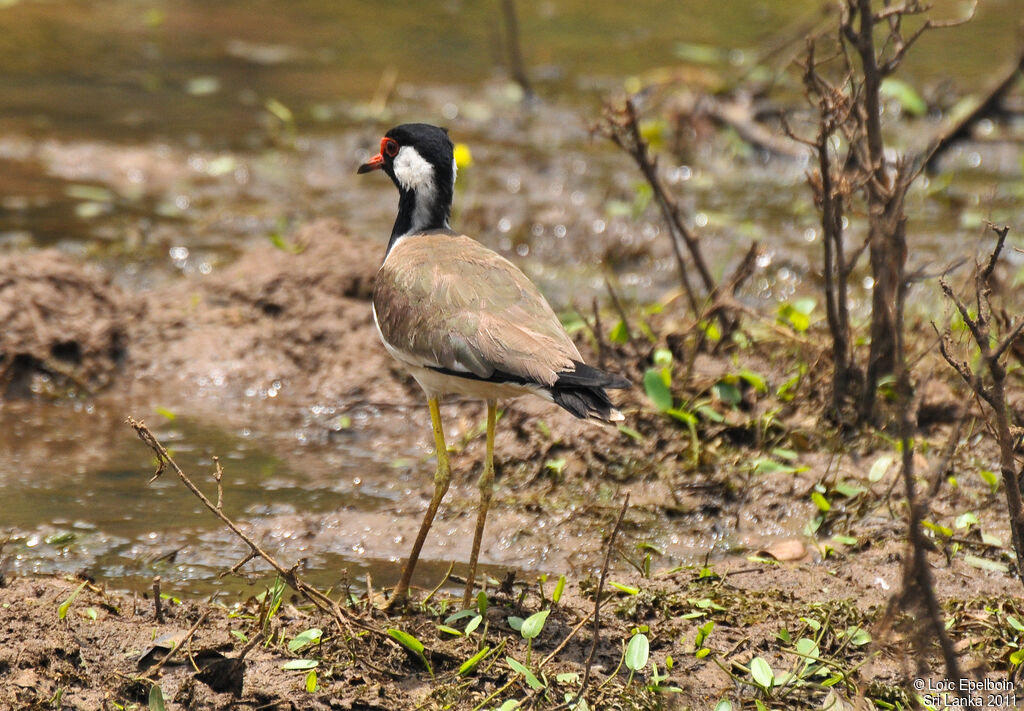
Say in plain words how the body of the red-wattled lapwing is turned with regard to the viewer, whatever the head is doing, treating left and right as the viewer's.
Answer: facing away from the viewer and to the left of the viewer

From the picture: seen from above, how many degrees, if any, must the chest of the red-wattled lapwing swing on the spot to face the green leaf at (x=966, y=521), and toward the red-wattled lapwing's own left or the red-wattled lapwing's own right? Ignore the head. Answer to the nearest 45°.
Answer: approximately 135° to the red-wattled lapwing's own right

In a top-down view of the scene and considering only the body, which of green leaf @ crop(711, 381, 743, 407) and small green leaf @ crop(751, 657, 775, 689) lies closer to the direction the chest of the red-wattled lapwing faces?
the green leaf

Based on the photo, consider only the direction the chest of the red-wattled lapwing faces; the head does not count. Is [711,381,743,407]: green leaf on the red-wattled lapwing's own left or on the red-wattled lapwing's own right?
on the red-wattled lapwing's own right

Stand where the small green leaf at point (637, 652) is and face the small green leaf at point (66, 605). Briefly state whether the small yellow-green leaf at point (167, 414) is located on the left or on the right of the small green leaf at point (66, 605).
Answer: right

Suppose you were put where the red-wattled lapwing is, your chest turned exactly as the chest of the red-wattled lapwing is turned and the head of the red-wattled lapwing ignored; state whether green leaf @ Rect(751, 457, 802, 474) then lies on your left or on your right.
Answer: on your right

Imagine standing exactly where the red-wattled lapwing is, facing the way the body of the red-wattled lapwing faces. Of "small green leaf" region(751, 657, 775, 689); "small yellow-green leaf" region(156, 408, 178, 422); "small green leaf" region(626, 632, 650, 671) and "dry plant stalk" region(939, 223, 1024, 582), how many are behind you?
3

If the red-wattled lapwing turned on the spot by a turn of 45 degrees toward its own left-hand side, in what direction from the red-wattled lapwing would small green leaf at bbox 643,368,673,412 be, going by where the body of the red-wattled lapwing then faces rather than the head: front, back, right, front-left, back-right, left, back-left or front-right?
back-right

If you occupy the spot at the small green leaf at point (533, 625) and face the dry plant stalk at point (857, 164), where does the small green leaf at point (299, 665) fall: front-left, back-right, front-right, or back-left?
back-left

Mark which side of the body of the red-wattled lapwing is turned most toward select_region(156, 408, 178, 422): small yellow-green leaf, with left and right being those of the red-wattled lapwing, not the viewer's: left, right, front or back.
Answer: front

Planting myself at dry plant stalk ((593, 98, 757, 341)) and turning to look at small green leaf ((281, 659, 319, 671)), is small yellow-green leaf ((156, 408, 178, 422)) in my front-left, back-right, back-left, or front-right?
front-right

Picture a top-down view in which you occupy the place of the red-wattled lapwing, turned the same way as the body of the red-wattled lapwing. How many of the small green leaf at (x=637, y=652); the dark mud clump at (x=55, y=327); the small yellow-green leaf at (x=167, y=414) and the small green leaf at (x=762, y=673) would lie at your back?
2

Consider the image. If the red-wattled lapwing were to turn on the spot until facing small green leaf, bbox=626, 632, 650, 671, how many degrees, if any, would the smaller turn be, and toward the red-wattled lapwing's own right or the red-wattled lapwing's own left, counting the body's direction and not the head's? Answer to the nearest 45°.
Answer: approximately 180°

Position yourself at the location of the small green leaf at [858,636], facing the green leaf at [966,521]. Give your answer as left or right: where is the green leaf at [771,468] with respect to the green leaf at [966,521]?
left
